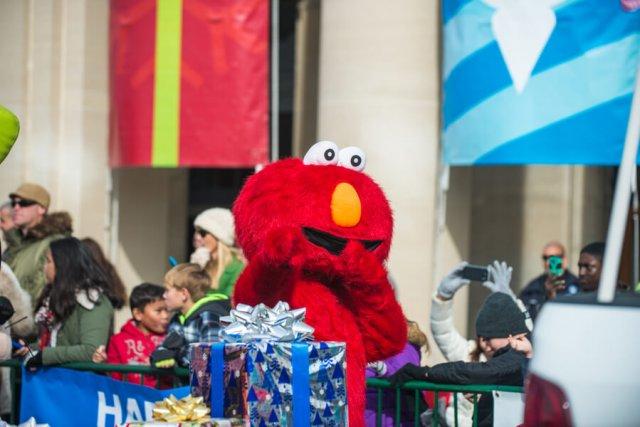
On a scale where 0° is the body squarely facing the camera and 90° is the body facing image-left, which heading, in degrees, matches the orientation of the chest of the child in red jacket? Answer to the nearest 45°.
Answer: approximately 315°

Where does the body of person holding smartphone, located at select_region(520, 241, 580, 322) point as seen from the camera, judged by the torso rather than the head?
toward the camera

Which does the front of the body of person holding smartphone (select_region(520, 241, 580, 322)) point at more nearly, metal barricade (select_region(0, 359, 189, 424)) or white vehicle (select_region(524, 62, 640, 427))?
the white vehicle

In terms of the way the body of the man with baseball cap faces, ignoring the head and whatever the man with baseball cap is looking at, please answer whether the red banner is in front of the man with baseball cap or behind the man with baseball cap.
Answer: behind

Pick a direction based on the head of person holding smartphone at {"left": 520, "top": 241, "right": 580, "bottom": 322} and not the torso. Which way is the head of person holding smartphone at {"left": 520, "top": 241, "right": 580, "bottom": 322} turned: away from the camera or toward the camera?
toward the camera

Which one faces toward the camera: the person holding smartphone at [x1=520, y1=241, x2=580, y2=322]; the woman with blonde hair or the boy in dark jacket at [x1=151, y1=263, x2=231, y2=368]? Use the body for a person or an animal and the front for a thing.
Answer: the person holding smartphone
